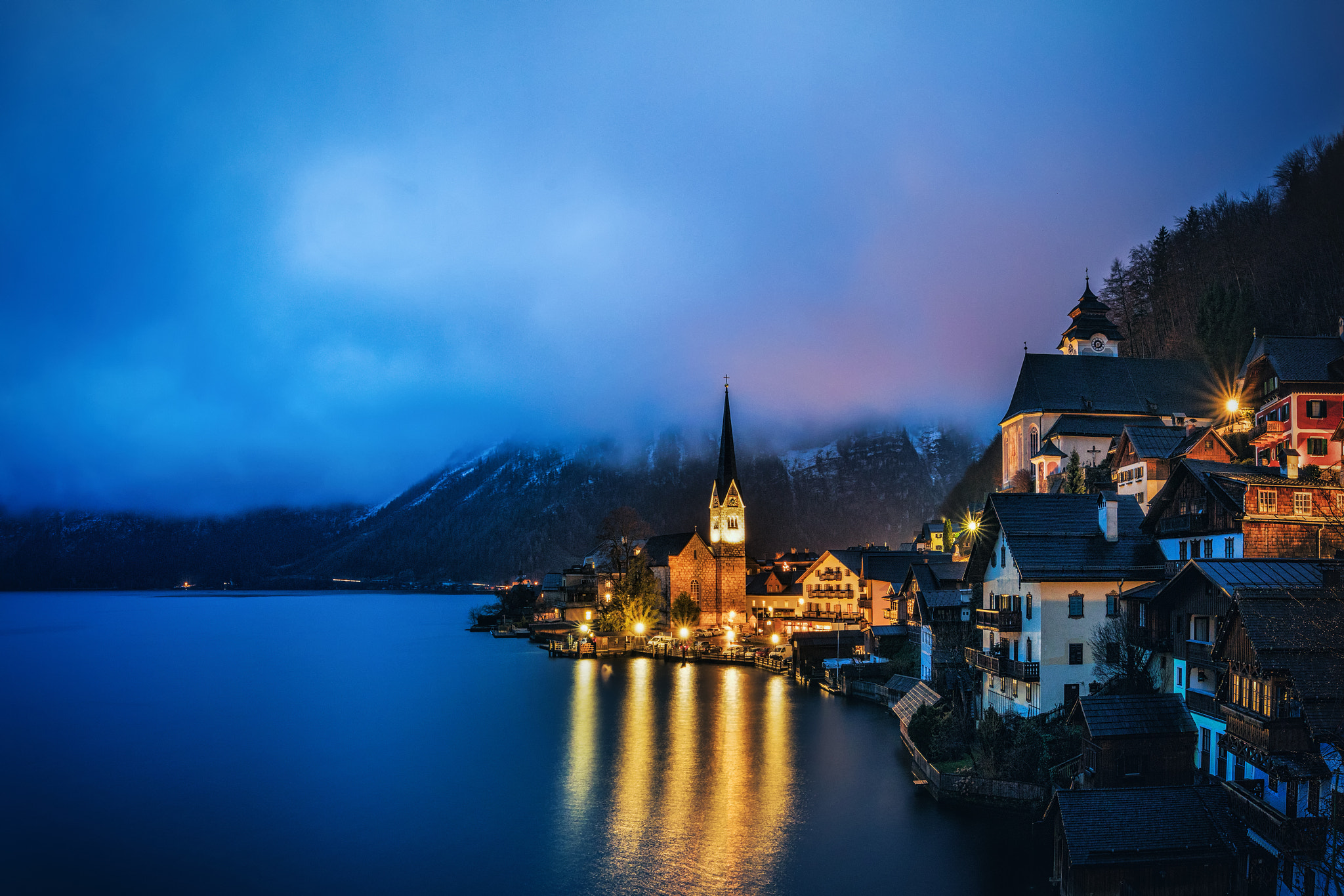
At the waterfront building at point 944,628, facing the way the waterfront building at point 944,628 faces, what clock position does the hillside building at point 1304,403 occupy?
the hillside building at point 1304,403 is roughly at 7 o'clock from the waterfront building at point 944,628.

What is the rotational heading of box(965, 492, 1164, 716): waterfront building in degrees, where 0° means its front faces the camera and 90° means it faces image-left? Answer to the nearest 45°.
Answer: approximately 45°

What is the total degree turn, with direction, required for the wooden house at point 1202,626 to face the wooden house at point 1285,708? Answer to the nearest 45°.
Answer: approximately 45° to its left

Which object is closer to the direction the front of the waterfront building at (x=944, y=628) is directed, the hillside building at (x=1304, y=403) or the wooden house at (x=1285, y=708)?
the wooden house

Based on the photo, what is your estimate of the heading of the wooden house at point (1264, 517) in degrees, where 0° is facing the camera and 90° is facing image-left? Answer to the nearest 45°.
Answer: approximately 45°

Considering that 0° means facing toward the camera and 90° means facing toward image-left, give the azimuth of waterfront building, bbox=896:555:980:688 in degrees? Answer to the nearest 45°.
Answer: approximately 45°

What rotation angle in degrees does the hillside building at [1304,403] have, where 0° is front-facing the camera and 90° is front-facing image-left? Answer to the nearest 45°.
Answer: approximately 45°

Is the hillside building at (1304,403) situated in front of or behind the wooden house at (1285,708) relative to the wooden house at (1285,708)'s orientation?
behind

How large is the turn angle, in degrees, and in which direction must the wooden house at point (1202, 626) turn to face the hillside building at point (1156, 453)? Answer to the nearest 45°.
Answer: approximately 135° to its right

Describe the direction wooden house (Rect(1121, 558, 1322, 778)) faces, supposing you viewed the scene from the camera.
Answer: facing the viewer and to the left of the viewer

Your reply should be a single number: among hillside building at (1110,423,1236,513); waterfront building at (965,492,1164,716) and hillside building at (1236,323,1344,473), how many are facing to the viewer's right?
0

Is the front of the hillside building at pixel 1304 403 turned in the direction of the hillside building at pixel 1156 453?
yes
